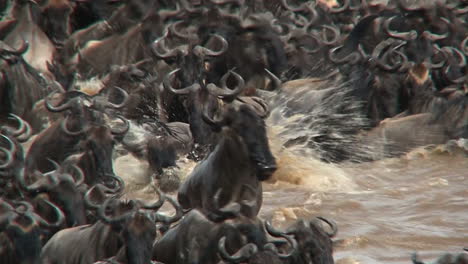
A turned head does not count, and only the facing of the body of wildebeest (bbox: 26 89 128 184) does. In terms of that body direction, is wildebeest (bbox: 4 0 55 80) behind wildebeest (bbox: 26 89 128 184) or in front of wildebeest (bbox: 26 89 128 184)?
behind

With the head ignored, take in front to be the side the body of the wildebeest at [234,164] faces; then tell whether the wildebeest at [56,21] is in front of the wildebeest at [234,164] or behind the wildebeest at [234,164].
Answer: behind

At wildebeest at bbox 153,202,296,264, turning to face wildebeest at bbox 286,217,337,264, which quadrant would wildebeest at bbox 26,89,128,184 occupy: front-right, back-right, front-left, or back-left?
back-left

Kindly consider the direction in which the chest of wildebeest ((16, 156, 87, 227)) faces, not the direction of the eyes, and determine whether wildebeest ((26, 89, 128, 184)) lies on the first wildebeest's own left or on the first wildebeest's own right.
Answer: on the first wildebeest's own left
